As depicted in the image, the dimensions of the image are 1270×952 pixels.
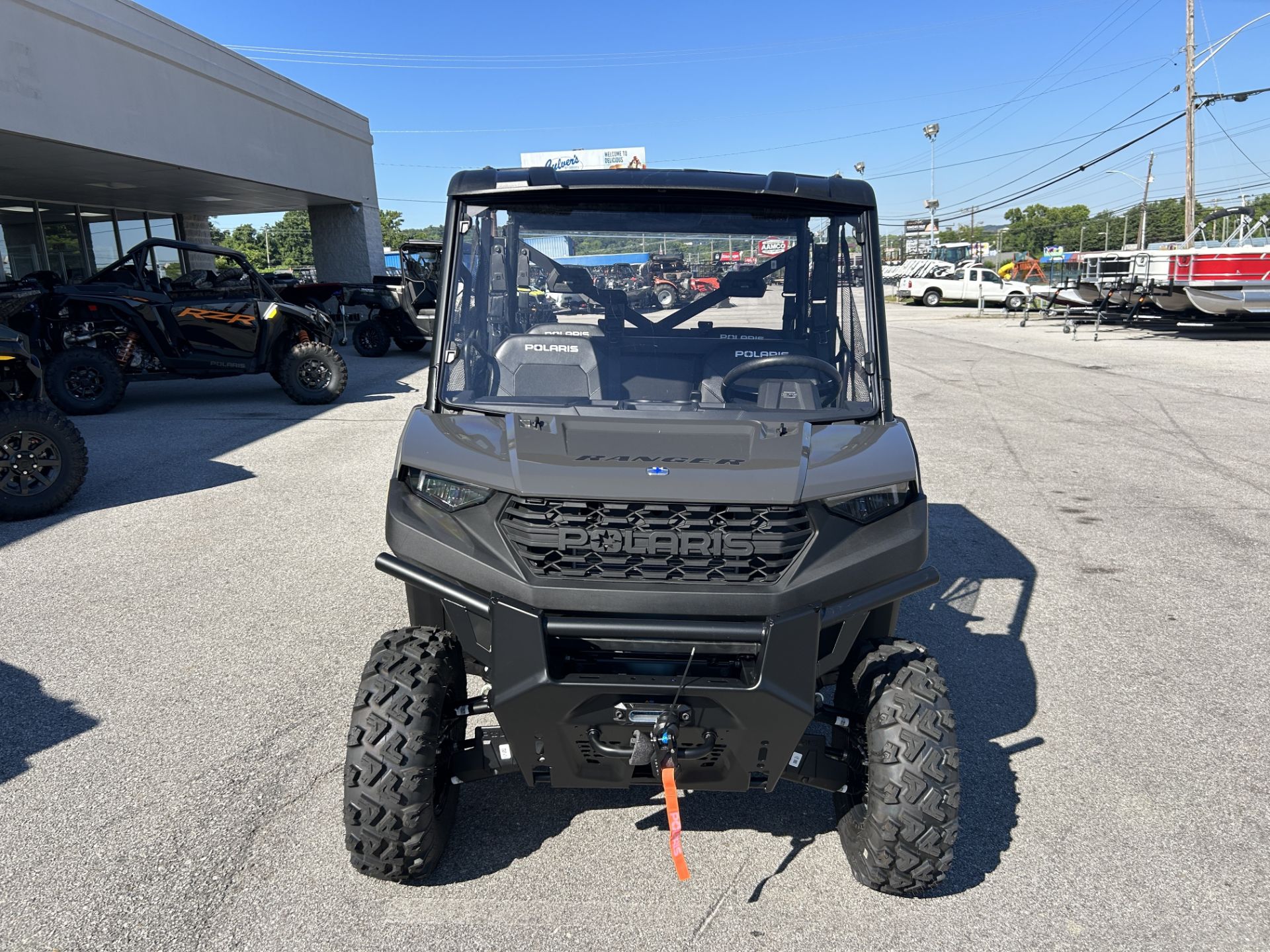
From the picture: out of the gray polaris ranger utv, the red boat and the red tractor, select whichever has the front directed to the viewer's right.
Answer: the red tractor

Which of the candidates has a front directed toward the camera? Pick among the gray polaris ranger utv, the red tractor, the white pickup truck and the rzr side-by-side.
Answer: the gray polaris ranger utv

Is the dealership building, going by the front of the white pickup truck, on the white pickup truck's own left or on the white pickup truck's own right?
on the white pickup truck's own right

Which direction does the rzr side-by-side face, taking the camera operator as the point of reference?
facing to the right of the viewer

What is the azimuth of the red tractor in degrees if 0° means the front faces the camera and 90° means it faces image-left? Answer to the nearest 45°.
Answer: approximately 270°

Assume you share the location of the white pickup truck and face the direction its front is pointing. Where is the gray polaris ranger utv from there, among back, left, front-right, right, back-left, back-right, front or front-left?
right

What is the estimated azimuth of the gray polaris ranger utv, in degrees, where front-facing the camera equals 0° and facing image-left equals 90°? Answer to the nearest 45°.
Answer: approximately 0°

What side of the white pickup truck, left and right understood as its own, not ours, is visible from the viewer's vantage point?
right

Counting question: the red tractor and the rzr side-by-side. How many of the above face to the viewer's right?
2

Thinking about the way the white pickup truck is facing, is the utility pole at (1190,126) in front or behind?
in front

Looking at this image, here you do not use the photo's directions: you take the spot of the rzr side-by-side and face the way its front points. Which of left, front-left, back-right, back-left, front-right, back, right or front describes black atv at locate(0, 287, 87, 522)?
right
